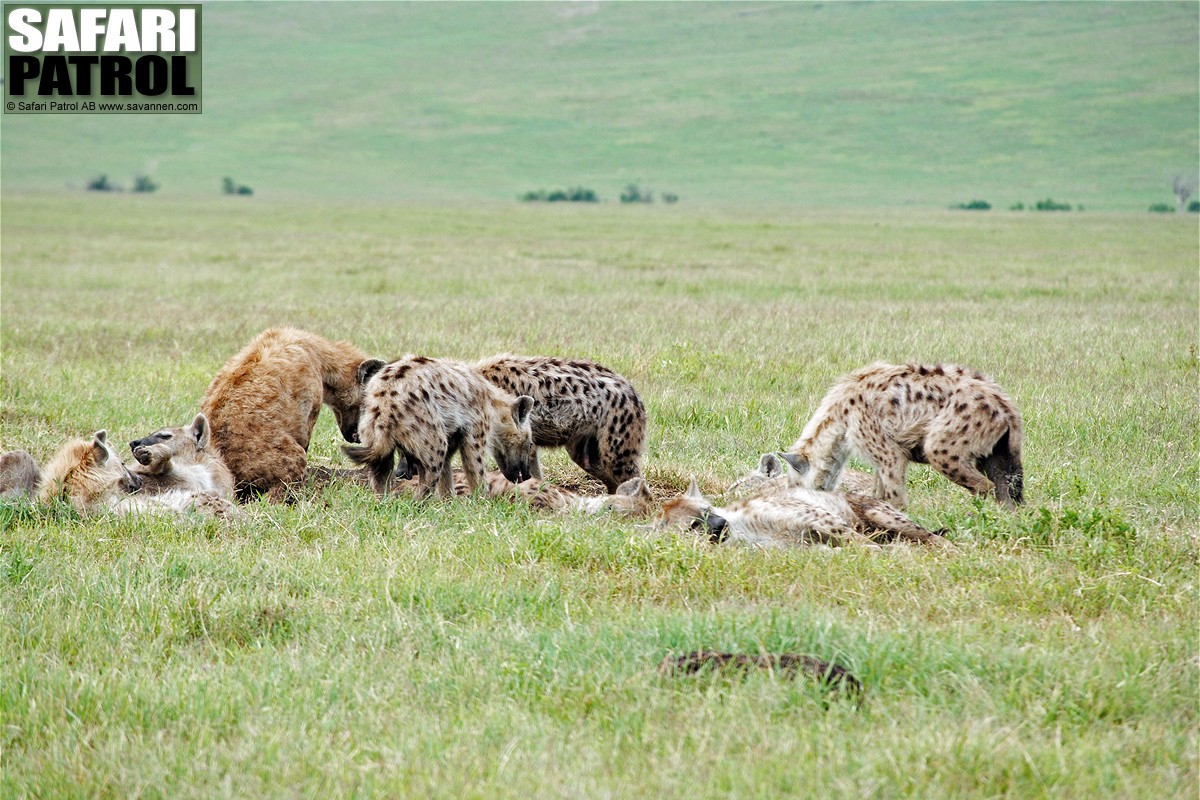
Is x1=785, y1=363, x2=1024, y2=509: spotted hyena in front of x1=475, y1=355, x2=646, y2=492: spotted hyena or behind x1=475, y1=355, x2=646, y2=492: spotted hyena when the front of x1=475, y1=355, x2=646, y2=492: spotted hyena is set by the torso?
behind

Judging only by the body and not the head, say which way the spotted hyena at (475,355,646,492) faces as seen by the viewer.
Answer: to the viewer's left

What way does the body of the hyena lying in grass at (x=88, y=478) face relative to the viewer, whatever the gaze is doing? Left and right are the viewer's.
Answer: facing to the right of the viewer

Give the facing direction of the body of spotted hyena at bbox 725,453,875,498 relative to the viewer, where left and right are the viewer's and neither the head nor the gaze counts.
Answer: facing to the left of the viewer

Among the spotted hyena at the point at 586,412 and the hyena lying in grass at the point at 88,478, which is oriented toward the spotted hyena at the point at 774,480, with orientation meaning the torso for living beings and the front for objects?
the hyena lying in grass

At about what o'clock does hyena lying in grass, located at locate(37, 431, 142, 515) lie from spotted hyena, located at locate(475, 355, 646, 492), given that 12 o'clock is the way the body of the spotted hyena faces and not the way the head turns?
The hyena lying in grass is roughly at 11 o'clock from the spotted hyena.
